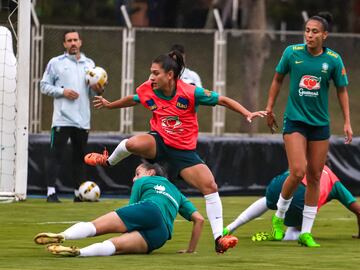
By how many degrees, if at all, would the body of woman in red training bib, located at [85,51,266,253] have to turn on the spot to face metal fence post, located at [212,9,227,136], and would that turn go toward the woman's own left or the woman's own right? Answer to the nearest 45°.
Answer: approximately 135° to the woman's own right

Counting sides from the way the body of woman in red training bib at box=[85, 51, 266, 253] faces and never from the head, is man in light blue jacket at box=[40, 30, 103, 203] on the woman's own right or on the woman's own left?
on the woman's own right

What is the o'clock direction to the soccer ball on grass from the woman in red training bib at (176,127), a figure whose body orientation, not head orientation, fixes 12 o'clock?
The soccer ball on grass is roughly at 4 o'clock from the woman in red training bib.

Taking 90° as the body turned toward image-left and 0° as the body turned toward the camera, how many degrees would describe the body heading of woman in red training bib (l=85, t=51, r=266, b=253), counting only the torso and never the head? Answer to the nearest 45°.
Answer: approximately 45°

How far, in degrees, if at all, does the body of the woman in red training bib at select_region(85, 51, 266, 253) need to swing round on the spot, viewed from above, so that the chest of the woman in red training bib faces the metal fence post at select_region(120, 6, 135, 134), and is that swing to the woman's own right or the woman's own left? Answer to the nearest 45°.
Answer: approximately 135° to the woman's own right
